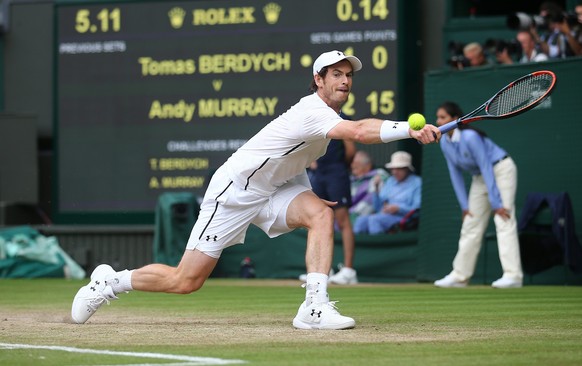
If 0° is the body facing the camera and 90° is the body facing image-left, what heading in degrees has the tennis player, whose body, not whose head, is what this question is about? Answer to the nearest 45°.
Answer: approximately 270°

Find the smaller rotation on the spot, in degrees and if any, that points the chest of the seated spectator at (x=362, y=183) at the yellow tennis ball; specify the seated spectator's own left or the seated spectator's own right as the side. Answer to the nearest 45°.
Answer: approximately 45° to the seated spectator's own left

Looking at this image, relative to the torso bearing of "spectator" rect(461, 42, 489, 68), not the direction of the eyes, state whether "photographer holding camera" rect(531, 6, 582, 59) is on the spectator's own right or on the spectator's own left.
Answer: on the spectator's own left

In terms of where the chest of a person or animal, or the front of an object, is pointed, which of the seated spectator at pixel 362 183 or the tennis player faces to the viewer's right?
the tennis player

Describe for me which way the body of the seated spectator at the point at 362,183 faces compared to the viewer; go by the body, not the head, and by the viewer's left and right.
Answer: facing the viewer and to the left of the viewer

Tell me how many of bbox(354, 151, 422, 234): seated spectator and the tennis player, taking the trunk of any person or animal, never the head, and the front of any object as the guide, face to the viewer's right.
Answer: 1
